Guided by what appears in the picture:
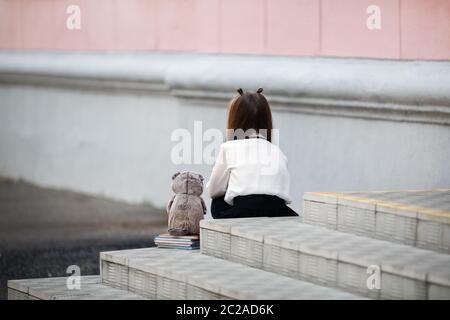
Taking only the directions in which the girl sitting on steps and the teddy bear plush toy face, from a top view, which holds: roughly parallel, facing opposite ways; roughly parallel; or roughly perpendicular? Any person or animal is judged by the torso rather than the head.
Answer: roughly parallel

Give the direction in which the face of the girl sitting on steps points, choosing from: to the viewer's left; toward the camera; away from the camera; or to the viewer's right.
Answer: away from the camera

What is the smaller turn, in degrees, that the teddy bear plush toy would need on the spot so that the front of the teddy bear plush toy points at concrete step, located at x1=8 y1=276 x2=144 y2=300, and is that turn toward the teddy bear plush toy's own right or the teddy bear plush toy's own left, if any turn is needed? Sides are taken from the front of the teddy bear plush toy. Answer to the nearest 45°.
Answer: approximately 135° to the teddy bear plush toy's own left

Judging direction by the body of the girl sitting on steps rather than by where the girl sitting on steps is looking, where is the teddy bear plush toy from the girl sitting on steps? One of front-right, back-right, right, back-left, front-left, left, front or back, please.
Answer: left

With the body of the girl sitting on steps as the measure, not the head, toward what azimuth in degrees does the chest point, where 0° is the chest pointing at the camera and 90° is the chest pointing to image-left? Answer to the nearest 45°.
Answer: approximately 180°

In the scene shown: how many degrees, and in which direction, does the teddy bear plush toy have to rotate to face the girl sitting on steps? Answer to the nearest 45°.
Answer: approximately 90° to its right

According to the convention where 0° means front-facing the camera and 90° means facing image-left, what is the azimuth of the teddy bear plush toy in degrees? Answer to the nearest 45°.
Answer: approximately 180°

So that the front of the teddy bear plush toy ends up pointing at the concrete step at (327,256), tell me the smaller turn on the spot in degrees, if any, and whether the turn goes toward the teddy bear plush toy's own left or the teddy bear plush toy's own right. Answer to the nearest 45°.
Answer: approximately 135° to the teddy bear plush toy's own right

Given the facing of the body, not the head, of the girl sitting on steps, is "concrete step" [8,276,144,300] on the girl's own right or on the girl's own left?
on the girl's own left
